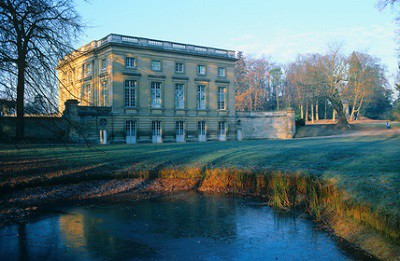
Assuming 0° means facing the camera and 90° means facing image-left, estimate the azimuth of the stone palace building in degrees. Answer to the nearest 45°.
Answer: approximately 315°

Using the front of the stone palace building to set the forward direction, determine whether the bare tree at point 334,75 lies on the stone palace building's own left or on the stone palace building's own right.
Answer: on the stone palace building's own left

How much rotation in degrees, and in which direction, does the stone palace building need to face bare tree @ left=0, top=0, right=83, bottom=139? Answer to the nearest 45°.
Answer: approximately 45° to its right

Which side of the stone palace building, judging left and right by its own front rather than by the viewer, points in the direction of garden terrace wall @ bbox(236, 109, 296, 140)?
left

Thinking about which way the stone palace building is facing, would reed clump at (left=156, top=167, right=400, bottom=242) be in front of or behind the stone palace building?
in front

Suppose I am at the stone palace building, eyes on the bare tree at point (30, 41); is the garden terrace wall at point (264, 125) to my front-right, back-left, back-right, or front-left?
back-left
